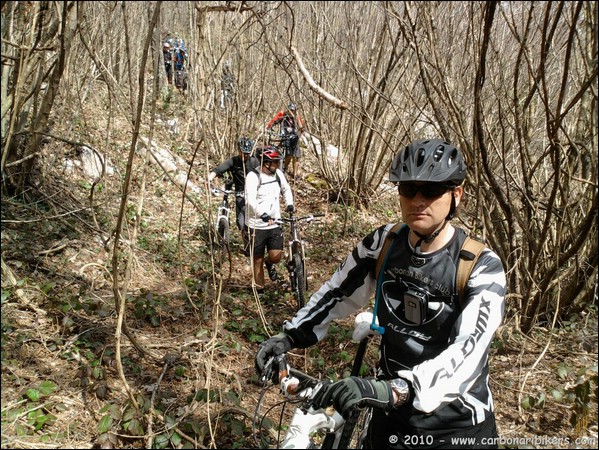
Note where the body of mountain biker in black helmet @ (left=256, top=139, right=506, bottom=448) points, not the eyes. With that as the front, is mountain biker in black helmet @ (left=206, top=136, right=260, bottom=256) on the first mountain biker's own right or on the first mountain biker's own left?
on the first mountain biker's own right

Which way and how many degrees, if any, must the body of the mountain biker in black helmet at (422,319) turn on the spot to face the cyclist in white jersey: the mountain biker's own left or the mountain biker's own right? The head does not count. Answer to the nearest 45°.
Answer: approximately 135° to the mountain biker's own right

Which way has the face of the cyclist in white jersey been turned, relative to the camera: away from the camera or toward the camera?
toward the camera

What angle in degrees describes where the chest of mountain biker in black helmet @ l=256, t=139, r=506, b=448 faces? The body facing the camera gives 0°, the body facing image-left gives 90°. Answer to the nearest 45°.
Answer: approximately 45°
